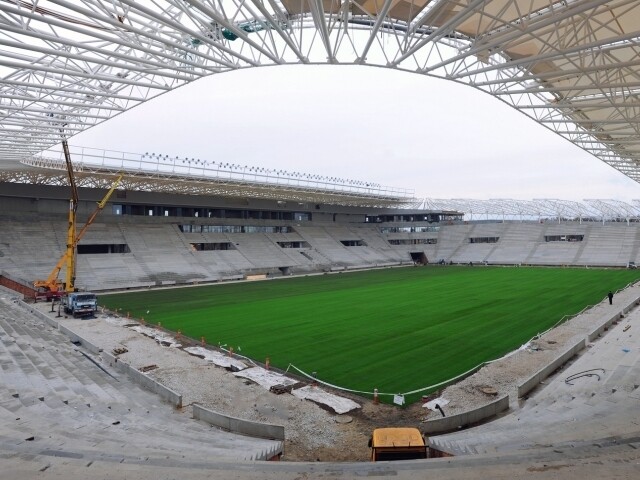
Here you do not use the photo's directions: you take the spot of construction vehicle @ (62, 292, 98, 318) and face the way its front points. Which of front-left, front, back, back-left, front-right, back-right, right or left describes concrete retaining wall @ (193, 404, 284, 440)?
front-right

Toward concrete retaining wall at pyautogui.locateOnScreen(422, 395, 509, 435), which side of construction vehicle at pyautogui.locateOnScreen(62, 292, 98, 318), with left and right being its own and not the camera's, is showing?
front

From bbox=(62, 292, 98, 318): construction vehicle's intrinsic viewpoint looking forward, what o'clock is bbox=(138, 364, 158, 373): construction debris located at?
The construction debris is roughly at 1 o'clock from the construction vehicle.

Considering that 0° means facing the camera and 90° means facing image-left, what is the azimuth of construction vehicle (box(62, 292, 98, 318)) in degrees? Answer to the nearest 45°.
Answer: approximately 315°

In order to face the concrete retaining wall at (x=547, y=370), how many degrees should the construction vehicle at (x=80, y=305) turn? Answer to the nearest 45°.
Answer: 0° — it already faces it

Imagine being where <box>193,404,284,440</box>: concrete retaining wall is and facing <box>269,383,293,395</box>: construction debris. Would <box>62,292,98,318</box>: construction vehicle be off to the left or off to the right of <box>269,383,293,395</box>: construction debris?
left

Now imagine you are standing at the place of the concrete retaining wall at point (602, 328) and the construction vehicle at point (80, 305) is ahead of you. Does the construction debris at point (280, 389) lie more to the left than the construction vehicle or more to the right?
left
